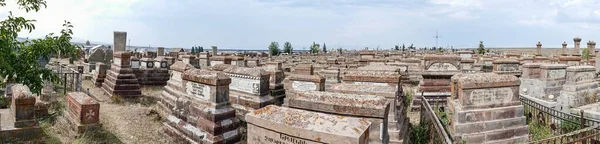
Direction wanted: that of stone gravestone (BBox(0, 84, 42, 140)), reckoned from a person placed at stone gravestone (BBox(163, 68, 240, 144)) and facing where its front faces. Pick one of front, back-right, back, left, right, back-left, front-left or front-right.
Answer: front-right

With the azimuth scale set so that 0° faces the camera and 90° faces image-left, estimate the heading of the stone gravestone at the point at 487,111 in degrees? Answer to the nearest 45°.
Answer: approximately 0°

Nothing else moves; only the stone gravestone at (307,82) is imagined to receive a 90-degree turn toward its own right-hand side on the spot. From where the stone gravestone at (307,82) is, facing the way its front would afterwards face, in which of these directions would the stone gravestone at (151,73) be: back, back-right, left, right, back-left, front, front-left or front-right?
front-right

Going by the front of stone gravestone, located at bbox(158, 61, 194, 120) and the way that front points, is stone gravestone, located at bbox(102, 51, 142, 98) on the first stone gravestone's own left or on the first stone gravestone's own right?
on the first stone gravestone's own right

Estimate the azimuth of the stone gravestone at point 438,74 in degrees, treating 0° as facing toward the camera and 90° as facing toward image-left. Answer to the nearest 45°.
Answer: approximately 0°

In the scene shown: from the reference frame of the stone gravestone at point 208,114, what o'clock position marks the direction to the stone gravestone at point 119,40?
the stone gravestone at point 119,40 is roughly at 4 o'clock from the stone gravestone at point 208,114.
